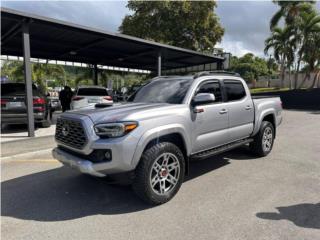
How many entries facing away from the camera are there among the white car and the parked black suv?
2

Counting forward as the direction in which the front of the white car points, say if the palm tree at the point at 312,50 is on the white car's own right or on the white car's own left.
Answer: on the white car's own right

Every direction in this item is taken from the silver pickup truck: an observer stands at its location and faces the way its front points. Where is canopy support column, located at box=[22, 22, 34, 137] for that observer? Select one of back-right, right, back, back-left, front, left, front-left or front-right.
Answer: right

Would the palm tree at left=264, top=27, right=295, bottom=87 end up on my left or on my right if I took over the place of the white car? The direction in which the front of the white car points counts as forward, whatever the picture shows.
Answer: on my right

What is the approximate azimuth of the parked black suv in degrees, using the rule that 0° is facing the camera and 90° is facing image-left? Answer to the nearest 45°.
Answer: approximately 180°

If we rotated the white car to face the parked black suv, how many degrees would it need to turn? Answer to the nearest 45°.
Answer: approximately 135° to its left

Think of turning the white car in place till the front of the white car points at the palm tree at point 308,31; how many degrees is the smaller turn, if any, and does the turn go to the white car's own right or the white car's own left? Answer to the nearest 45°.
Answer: approximately 45° to the white car's own right

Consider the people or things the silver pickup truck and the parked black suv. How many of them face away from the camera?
1

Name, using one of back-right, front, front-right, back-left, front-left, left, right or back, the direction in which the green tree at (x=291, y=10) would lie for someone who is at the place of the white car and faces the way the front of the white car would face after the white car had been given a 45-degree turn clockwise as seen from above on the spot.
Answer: front

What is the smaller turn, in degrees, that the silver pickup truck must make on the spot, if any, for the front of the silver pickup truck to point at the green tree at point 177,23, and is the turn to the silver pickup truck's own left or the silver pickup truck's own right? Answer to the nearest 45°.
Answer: approximately 135° to the silver pickup truck's own right

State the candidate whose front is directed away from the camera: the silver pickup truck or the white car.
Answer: the white car

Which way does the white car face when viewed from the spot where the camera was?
facing away from the viewer

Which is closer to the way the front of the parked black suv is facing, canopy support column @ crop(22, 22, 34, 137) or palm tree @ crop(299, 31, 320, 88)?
the palm tree

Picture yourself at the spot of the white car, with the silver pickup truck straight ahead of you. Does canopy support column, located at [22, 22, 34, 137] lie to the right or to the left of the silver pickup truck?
right

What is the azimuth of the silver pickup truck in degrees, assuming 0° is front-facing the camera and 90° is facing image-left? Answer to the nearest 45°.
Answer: approximately 45°

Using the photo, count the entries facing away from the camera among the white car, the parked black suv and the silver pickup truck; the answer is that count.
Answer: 2

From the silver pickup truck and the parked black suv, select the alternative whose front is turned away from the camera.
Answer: the parked black suv
